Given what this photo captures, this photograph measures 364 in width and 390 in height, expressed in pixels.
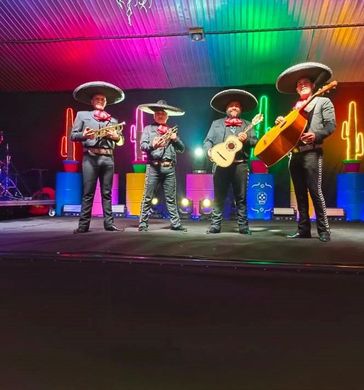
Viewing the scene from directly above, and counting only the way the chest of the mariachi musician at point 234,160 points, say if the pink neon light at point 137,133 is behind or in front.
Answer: behind

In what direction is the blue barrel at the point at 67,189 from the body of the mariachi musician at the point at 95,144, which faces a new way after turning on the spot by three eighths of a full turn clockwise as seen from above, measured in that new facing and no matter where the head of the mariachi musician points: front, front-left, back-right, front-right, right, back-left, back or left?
front-right

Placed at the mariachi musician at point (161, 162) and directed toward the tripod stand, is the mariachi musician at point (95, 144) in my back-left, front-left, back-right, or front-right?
front-left

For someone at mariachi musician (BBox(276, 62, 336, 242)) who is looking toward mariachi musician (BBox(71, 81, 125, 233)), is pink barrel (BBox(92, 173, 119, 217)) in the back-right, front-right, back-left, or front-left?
front-right

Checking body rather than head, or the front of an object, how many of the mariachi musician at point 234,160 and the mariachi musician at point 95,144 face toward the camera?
2

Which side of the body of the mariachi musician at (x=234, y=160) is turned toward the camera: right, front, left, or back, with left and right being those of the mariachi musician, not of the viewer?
front

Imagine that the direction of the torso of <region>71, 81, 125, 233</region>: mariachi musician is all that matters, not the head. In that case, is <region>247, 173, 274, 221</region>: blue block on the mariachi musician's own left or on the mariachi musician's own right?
on the mariachi musician's own left

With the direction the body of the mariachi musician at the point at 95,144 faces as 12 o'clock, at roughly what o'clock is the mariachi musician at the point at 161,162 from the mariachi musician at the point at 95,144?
the mariachi musician at the point at 161,162 is roughly at 9 o'clock from the mariachi musician at the point at 95,144.

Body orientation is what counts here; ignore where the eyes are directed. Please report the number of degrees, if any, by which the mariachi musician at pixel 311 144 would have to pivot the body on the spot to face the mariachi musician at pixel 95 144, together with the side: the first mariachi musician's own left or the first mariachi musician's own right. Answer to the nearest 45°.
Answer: approximately 45° to the first mariachi musician's own right

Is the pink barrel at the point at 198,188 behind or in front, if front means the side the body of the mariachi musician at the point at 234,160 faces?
behind

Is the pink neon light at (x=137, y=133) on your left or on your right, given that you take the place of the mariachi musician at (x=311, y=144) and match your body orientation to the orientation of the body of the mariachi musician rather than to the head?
on your right

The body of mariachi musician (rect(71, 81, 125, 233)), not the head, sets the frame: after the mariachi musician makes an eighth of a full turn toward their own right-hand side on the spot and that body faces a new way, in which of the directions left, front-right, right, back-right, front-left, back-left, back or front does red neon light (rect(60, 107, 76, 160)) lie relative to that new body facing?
back-right

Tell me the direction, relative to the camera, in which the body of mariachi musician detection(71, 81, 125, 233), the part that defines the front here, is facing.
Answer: toward the camera

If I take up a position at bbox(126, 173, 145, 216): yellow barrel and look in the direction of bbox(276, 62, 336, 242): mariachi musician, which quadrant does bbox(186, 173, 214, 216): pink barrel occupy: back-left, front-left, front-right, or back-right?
front-left

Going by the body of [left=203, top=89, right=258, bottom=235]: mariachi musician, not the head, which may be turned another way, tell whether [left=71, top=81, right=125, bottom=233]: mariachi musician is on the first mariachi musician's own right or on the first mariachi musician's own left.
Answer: on the first mariachi musician's own right
